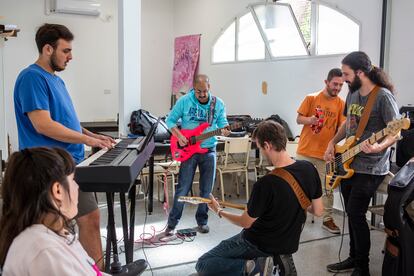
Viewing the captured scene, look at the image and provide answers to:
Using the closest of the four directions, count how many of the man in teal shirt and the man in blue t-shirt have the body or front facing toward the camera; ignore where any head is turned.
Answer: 1

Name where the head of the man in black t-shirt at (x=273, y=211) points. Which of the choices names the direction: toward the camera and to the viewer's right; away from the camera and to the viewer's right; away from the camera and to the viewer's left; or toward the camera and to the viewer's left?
away from the camera and to the viewer's left

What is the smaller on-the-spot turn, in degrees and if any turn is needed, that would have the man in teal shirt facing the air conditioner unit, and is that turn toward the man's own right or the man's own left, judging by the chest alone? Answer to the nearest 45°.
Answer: approximately 135° to the man's own right

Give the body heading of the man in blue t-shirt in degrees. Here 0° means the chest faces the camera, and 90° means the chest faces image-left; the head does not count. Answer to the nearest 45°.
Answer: approximately 270°

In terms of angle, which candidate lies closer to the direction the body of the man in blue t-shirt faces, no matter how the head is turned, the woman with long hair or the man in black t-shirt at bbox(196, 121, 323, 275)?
the man in black t-shirt

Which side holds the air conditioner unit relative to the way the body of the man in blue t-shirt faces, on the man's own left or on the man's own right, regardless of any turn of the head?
on the man's own left

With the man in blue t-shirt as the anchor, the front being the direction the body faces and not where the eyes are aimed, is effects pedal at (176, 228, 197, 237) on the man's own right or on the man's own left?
on the man's own left

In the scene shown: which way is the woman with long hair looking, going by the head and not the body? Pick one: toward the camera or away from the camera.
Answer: away from the camera

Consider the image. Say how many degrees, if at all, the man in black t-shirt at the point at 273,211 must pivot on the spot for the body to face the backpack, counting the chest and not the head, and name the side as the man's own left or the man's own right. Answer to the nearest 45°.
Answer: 0° — they already face it
